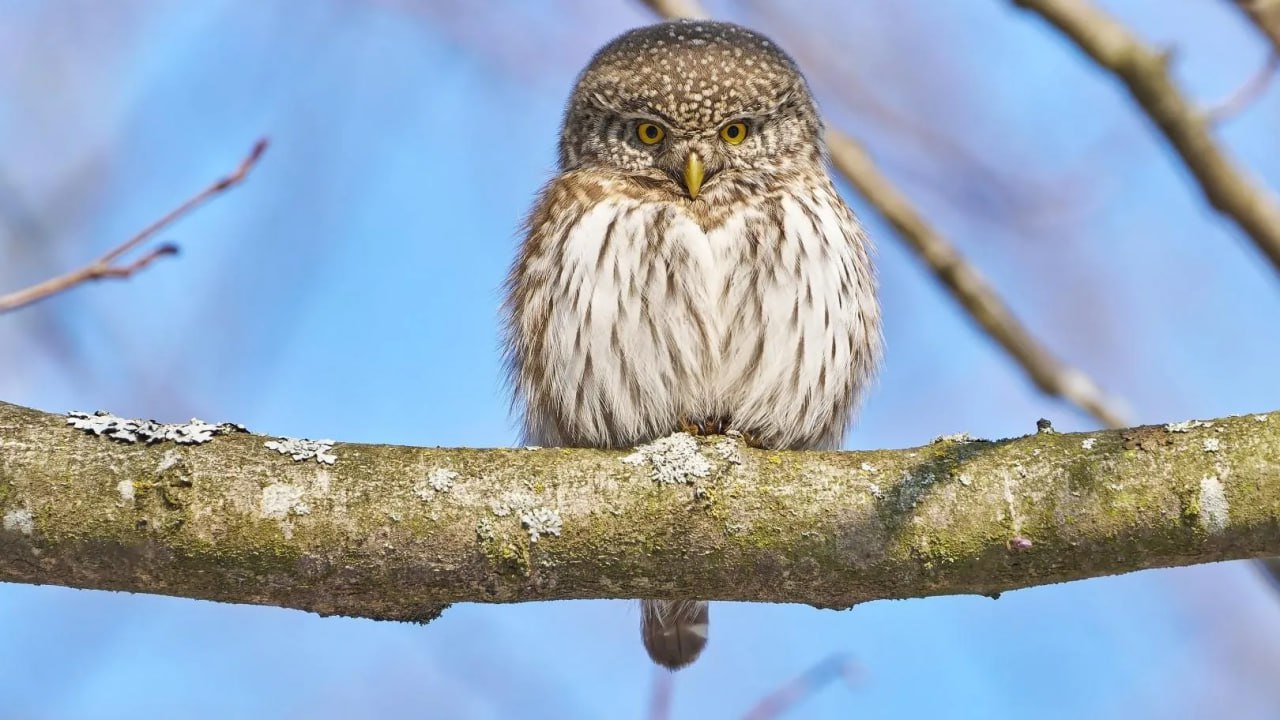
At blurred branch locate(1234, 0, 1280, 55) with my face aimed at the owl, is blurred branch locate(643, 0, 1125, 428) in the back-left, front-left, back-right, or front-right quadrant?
front-right
